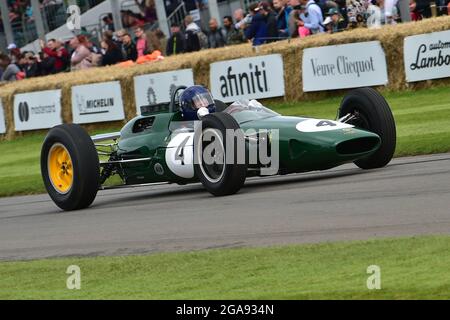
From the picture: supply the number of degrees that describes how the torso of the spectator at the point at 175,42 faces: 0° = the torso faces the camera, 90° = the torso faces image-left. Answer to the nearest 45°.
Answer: approximately 0°

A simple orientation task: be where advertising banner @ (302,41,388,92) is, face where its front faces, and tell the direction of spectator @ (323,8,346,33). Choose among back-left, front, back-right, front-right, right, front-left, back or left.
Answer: back

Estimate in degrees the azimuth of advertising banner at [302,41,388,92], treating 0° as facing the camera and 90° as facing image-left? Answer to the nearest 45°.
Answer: approximately 0°

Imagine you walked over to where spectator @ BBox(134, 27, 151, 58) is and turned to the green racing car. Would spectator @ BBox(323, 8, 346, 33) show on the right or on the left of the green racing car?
left

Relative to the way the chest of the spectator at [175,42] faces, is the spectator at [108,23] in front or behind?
behind

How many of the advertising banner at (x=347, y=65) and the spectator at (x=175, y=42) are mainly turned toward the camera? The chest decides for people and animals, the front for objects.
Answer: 2

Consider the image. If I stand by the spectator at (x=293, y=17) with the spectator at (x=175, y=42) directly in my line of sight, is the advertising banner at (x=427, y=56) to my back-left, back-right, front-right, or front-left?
back-left

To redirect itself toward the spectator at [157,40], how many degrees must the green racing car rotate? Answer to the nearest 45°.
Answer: approximately 135° to its left

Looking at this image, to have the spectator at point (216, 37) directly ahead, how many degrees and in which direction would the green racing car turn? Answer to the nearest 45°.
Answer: approximately 135° to its left

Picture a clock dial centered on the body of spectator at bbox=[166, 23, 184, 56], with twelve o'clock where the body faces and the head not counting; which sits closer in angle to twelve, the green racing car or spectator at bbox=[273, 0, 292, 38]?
the green racing car

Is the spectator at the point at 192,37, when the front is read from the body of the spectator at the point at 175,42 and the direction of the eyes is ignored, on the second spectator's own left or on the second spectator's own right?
on the second spectator's own left

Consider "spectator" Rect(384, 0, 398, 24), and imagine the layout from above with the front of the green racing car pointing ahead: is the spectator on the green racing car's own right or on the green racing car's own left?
on the green racing car's own left
